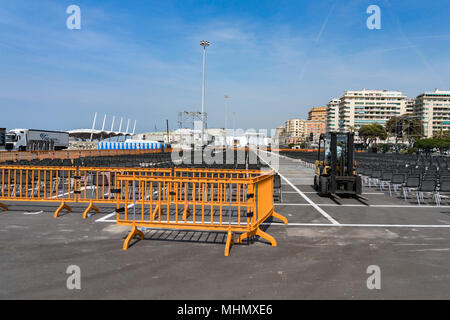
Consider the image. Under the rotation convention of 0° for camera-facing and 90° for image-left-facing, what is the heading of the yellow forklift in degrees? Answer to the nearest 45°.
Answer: approximately 315°
